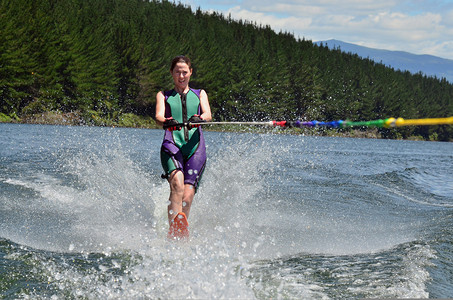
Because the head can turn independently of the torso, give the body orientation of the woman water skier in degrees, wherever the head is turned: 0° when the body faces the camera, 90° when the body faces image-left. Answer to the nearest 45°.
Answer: approximately 0°
